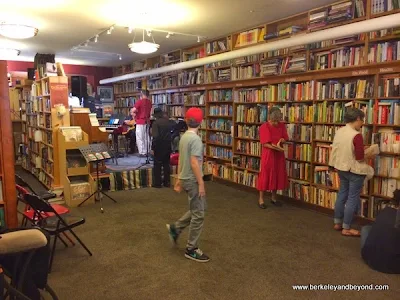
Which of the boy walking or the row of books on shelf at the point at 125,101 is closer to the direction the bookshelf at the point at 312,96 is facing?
the boy walking

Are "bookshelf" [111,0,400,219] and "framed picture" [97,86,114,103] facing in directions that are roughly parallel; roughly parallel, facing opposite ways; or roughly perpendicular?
roughly perpendicular

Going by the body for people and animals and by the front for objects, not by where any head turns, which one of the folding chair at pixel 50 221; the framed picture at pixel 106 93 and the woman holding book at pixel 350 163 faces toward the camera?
the framed picture

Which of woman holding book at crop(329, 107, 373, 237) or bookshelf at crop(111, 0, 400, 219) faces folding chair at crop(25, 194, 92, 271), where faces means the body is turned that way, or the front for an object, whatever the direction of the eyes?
the bookshelf

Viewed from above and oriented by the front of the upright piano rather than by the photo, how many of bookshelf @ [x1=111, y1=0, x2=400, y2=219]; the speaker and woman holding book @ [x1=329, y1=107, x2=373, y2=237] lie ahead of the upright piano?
2

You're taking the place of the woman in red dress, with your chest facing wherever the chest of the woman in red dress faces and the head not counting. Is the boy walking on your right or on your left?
on your right

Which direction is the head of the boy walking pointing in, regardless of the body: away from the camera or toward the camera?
away from the camera

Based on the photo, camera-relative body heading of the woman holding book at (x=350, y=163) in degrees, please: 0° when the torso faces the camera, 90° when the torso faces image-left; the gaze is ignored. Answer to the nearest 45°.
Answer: approximately 225°

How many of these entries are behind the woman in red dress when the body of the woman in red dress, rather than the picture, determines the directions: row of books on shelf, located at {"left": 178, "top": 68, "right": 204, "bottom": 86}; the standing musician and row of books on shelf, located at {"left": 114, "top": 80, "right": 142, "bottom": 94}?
3

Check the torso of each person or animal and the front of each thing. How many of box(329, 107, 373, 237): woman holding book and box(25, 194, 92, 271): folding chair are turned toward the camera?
0

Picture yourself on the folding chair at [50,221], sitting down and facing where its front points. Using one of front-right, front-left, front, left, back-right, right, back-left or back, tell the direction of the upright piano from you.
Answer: front-left

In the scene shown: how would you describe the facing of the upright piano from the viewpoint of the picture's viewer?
facing the viewer and to the right of the viewer

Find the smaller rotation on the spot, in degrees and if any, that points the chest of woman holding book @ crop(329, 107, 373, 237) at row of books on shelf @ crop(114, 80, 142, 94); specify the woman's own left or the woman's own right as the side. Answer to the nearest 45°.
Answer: approximately 90° to the woman's own left

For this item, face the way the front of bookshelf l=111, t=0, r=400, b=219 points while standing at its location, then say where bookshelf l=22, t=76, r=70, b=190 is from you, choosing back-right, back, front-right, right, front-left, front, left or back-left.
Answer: front-right

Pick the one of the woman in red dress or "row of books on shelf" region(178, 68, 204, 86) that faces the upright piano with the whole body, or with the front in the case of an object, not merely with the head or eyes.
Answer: the row of books on shelf

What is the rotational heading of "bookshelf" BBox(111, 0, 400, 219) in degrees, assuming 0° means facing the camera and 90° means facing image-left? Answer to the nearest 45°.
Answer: approximately 45°
